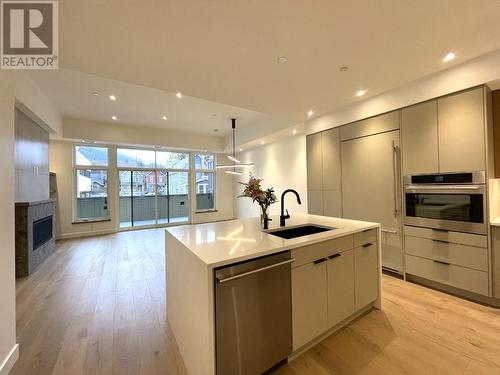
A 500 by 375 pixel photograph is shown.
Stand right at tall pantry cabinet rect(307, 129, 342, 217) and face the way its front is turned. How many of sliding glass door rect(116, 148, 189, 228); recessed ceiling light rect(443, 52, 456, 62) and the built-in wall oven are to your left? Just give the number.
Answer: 2

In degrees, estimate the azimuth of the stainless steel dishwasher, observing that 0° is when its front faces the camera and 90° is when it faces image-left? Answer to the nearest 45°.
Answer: approximately 315°

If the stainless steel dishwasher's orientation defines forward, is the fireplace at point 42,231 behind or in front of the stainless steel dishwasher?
behind

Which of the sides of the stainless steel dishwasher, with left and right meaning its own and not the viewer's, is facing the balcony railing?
back

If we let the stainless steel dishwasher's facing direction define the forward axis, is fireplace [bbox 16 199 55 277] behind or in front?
behind

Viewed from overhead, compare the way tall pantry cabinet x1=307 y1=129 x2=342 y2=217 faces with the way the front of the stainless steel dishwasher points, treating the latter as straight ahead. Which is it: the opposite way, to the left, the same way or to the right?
to the right

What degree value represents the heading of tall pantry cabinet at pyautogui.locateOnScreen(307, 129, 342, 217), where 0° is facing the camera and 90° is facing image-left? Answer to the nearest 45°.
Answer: approximately 45°

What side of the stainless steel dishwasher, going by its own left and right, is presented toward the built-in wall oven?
left
